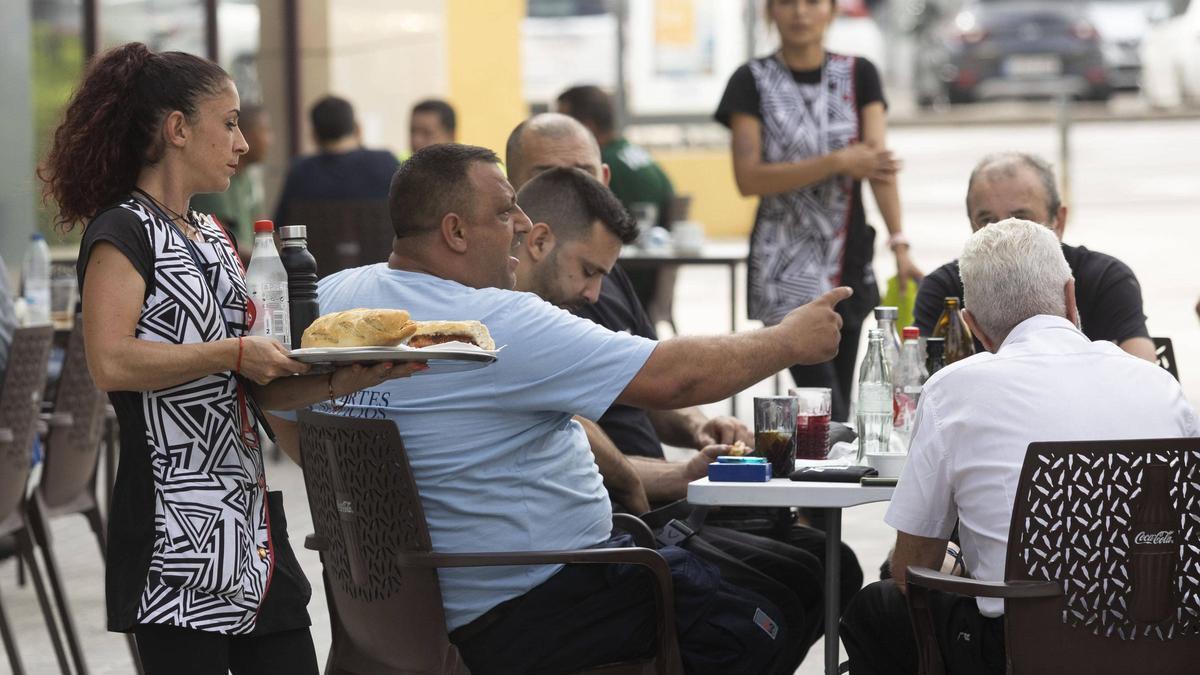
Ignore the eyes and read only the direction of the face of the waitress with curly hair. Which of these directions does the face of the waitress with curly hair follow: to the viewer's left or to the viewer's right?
to the viewer's right

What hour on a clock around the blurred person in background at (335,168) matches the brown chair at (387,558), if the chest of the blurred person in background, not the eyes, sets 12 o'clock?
The brown chair is roughly at 6 o'clock from the blurred person in background.

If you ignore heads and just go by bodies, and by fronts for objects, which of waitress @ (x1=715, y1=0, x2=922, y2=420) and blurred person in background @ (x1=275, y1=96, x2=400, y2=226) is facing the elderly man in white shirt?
the waitress

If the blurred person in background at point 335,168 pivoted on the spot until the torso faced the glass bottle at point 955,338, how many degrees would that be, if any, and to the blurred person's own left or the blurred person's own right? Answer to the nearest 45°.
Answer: approximately 180°

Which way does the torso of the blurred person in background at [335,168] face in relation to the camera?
away from the camera

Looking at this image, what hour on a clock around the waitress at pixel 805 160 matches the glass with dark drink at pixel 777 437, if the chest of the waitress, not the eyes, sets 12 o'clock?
The glass with dark drink is roughly at 12 o'clock from the waitress.

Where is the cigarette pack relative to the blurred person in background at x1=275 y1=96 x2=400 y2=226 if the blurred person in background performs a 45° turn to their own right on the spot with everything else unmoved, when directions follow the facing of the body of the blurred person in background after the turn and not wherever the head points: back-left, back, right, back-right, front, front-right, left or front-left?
back-right

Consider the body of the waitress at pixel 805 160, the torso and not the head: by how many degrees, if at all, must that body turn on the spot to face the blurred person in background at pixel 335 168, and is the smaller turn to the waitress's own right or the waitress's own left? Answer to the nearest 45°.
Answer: approximately 135° to the waitress's own right
